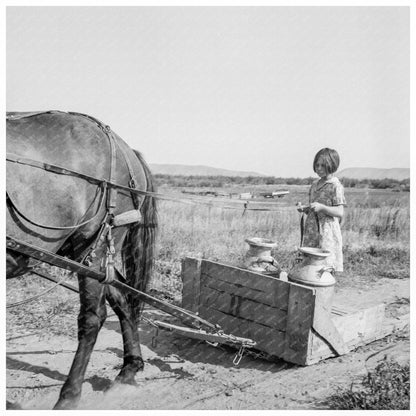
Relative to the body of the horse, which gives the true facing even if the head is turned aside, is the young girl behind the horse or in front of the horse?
behind

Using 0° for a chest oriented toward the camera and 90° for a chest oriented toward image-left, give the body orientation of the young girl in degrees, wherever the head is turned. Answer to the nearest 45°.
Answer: approximately 45°

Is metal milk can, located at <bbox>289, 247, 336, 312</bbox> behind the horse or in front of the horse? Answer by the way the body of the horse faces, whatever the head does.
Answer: behind

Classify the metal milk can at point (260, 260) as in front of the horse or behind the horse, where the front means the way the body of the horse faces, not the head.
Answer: behind

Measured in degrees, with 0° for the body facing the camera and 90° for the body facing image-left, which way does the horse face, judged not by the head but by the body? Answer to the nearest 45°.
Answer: approximately 90°
